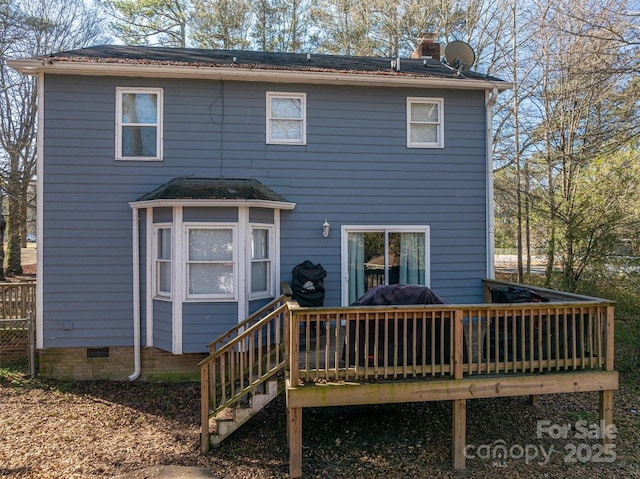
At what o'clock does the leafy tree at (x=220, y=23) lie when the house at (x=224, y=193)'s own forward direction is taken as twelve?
The leafy tree is roughly at 12 o'clock from the house.

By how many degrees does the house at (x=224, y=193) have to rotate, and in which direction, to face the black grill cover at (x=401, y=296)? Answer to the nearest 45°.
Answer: approximately 135° to its right

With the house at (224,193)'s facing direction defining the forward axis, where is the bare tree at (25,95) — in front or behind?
in front

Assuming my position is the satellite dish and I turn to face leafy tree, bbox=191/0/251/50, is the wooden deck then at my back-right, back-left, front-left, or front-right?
back-left

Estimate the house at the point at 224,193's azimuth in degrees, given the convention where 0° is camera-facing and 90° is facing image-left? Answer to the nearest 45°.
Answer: approximately 180°

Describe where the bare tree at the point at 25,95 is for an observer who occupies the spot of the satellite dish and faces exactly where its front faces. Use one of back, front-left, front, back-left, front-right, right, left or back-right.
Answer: left

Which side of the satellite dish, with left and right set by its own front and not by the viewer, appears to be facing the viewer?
back
